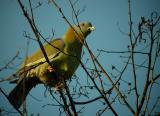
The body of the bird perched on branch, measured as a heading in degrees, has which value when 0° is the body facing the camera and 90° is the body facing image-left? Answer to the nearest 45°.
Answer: approximately 270°
